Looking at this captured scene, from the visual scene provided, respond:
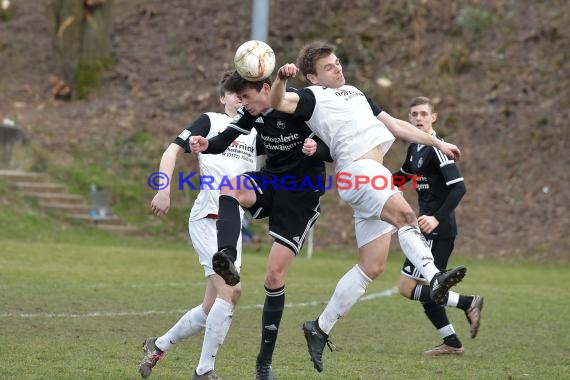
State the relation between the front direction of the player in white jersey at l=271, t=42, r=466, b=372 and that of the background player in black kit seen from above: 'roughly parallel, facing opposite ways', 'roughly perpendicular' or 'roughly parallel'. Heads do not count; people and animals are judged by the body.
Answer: roughly perpendicular

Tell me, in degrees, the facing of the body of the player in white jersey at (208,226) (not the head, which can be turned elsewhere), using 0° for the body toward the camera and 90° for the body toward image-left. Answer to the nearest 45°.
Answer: approximately 315°

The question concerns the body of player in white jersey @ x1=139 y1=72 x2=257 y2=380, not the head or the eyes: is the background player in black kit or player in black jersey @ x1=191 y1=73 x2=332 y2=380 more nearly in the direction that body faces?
the player in black jersey

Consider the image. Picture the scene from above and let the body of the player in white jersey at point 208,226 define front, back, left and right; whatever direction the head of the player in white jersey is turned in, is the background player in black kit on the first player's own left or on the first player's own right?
on the first player's own left
